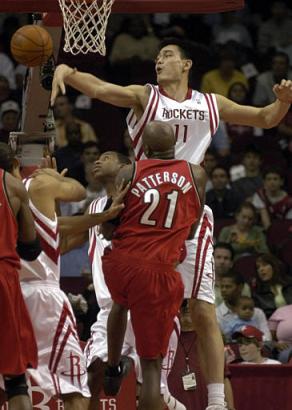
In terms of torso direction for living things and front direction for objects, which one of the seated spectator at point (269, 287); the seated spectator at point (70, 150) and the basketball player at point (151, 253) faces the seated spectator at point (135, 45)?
the basketball player

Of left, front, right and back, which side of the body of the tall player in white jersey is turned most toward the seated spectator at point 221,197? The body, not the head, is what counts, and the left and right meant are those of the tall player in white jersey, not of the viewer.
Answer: back

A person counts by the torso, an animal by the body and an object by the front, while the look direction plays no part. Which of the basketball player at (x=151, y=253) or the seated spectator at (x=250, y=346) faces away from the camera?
the basketball player

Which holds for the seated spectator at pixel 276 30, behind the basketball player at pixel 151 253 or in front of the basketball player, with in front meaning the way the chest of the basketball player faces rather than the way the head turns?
in front

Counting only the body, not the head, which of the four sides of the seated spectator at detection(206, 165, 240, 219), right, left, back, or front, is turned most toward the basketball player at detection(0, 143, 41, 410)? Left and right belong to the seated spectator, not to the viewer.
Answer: front

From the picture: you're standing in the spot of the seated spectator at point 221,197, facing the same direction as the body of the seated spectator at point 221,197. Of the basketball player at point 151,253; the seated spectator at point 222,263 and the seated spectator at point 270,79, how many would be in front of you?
2

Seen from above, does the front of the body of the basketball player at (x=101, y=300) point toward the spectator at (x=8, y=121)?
no

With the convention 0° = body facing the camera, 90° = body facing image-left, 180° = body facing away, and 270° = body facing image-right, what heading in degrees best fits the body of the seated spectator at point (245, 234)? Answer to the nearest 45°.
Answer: approximately 0°

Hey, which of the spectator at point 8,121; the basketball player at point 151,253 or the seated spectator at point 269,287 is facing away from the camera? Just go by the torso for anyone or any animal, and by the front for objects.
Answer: the basketball player

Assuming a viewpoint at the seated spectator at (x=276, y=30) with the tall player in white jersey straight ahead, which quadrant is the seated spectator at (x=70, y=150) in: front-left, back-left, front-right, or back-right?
front-right

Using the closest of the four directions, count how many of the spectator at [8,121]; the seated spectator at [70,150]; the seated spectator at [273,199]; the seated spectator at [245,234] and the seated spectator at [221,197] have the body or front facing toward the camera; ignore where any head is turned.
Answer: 5

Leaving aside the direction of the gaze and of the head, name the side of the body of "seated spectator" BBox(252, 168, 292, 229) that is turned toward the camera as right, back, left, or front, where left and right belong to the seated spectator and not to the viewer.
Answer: front

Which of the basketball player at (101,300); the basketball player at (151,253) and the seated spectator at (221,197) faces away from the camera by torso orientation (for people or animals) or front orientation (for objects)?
the basketball player at (151,253)

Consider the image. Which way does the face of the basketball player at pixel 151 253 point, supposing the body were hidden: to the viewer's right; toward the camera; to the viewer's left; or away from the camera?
away from the camera

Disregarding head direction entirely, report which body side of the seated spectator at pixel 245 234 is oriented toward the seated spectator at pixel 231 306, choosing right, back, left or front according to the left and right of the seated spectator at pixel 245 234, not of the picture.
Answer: front

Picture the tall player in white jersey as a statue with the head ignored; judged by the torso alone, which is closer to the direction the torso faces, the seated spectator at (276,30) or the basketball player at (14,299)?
the basketball player

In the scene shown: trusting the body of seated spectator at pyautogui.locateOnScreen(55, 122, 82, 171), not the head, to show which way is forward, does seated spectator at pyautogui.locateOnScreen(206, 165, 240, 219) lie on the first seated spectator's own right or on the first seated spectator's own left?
on the first seated spectator's own left

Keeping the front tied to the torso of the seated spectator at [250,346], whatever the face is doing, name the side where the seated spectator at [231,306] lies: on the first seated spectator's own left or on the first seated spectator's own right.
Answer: on the first seated spectator's own right

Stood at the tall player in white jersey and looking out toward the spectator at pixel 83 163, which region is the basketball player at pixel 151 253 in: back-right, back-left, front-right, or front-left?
back-left

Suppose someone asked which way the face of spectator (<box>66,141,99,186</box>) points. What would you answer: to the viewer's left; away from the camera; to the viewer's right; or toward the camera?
toward the camera

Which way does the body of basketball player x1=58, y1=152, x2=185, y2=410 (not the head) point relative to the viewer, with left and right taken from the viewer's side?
facing the viewer and to the left of the viewer

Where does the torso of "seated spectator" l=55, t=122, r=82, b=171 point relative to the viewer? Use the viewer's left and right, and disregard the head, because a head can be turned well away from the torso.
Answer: facing the viewer

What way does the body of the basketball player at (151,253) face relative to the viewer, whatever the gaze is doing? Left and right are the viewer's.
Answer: facing away from the viewer

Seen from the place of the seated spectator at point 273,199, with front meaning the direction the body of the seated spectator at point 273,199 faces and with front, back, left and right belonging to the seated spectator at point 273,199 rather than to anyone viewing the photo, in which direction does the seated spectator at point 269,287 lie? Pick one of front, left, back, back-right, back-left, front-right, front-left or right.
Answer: front
